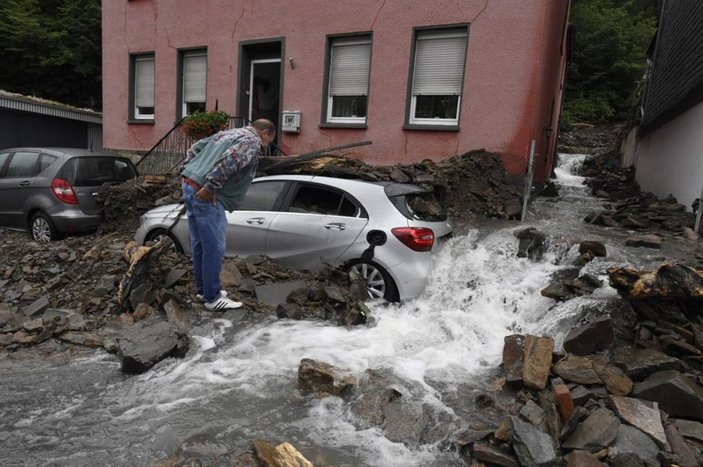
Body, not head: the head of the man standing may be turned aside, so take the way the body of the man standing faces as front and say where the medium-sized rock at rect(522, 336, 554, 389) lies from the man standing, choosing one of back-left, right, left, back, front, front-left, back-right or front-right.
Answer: front-right

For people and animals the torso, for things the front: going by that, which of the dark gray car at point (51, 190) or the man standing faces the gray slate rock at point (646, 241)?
the man standing

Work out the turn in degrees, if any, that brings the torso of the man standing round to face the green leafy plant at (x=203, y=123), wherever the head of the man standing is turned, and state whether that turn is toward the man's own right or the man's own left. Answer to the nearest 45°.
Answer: approximately 90° to the man's own left

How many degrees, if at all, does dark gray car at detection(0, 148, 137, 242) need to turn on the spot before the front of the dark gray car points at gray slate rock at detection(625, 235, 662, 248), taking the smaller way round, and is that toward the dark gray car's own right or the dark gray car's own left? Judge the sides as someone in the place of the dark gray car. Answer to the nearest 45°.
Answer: approximately 180°

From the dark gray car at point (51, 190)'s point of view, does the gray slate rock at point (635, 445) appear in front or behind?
behind

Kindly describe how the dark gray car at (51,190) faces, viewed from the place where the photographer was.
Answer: facing away from the viewer and to the left of the viewer

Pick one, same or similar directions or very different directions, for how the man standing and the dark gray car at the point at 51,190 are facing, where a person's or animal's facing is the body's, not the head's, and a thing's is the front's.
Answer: very different directions

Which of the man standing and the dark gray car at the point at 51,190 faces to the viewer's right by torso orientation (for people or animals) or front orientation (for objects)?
the man standing

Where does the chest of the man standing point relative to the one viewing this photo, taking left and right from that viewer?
facing to the right of the viewer

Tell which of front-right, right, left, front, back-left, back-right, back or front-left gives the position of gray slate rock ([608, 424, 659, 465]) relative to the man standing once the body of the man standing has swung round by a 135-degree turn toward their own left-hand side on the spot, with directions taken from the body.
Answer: back

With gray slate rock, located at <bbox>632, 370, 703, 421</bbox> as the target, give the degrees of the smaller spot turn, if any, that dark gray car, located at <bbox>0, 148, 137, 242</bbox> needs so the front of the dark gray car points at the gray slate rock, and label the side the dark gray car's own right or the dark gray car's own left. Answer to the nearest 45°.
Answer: approximately 180°

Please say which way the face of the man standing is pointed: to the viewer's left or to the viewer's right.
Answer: to the viewer's right

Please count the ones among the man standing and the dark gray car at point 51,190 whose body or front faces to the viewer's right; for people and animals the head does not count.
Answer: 1

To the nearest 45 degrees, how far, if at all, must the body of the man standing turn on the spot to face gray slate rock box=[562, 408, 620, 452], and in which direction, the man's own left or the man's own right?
approximately 45° to the man's own right

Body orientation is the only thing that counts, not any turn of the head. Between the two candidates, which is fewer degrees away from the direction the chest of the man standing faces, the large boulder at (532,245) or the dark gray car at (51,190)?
the large boulder
